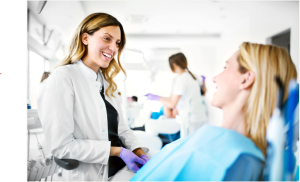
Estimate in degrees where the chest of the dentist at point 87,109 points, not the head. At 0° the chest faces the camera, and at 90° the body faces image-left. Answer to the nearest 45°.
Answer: approximately 315°

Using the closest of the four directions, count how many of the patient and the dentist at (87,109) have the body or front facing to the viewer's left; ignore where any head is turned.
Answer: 1

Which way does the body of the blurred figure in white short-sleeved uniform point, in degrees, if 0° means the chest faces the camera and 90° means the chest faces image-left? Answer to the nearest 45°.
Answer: approximately 135°

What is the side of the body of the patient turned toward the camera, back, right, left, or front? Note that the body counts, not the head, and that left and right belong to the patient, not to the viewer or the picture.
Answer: left

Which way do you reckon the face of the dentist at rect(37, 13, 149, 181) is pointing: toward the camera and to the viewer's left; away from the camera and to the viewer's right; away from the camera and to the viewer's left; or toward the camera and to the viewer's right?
toward the camera and to the viewer's right

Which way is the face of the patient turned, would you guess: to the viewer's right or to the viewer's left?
to the viewer's left

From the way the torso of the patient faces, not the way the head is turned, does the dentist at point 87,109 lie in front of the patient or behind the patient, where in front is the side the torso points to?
in front

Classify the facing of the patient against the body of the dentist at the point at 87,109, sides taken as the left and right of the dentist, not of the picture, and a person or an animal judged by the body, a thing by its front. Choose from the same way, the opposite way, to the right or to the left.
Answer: the opposite way

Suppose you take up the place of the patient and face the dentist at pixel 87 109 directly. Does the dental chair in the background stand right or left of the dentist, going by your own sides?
right
